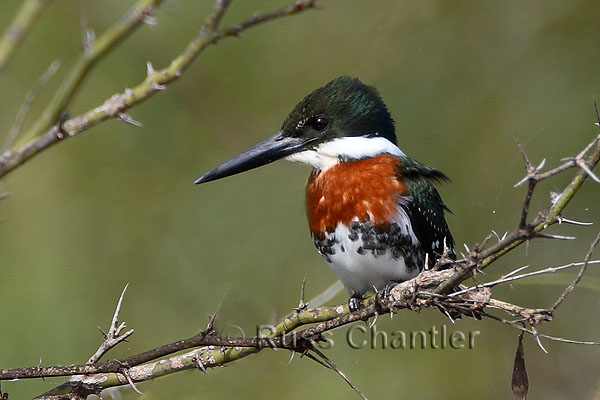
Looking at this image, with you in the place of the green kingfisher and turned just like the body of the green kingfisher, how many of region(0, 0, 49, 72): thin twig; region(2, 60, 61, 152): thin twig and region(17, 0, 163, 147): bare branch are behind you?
0

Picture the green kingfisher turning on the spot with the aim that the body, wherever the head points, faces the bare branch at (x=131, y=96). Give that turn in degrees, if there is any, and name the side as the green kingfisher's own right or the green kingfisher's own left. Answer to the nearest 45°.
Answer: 0° — it already faces it

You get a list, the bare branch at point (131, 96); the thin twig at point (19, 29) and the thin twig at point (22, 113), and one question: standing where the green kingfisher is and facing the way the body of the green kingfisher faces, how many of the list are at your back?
0

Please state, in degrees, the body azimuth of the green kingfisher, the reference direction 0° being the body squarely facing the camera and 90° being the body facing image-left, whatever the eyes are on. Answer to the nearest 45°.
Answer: approximately 45°

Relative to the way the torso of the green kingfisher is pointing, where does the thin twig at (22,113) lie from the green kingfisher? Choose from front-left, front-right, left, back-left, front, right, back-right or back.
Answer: front
